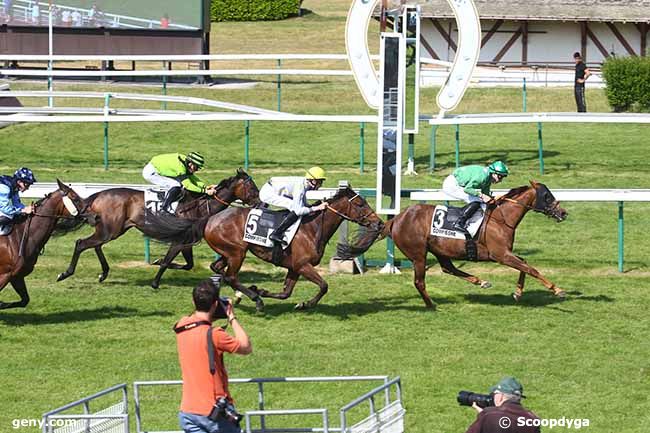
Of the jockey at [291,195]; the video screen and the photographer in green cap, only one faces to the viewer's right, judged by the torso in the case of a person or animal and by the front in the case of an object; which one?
the jockey

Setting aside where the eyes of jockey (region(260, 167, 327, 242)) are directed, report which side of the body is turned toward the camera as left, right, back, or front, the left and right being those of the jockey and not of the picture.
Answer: right

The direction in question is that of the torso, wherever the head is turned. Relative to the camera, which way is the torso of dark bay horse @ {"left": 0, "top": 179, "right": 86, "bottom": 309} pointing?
to the viewer's right

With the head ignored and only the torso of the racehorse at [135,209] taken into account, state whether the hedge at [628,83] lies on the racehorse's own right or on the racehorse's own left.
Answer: on the racehorse's own left

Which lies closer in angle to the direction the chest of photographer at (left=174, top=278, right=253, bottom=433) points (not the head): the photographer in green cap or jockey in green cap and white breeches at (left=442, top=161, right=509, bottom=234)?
the jockey in green cap and white breeches

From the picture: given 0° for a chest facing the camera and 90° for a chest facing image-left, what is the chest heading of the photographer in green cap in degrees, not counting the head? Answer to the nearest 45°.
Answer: approximately 135°

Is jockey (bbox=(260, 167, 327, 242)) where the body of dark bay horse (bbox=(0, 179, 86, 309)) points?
yes

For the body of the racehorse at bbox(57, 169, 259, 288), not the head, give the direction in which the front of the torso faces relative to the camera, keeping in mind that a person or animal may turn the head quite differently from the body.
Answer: to the viewer's right

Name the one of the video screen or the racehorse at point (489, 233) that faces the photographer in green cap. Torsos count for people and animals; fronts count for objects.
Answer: the video screen

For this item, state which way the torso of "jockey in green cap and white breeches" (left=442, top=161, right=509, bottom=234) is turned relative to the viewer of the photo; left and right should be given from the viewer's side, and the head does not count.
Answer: facing to the right of the viewer

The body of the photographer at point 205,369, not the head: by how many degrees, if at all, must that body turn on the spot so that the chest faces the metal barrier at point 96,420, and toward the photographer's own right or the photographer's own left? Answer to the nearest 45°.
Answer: approximately 90° to the photographer's own left

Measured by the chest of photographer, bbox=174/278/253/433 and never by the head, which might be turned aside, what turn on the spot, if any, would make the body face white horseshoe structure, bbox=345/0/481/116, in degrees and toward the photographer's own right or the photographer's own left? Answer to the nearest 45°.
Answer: approximately 45° to the photographer's own left
